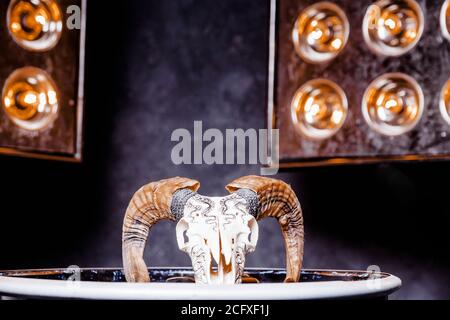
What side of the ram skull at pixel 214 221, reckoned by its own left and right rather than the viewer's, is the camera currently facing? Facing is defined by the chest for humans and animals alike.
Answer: front

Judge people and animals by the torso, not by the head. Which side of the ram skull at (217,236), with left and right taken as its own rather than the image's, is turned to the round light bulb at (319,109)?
back

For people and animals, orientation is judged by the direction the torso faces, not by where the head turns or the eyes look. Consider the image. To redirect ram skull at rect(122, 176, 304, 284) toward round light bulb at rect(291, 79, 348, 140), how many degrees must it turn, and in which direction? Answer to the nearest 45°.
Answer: approximately 135° to its left

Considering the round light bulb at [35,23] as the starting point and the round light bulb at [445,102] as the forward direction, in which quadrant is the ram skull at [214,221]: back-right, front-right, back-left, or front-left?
front-right

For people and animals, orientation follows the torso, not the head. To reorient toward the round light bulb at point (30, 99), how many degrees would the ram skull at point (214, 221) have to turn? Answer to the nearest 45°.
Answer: approximately 135° to its right

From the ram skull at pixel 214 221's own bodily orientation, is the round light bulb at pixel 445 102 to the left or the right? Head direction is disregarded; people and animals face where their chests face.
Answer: on its left

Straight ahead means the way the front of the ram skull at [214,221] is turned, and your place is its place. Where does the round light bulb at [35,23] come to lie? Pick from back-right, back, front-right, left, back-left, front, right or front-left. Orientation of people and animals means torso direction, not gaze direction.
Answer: back-right

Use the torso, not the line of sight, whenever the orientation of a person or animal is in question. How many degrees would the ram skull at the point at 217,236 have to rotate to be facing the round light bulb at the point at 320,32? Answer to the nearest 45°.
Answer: approximately 180°
